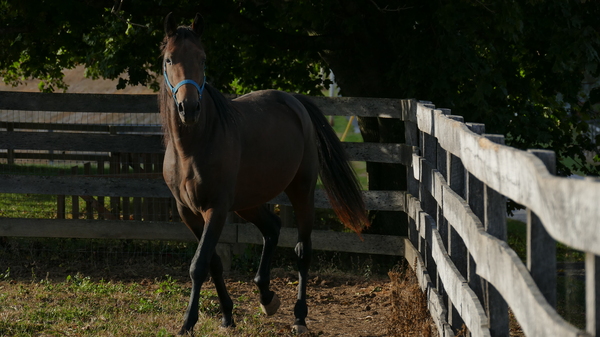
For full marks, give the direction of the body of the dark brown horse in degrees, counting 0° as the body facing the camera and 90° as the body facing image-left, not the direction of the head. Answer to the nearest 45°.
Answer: approximately 45°
